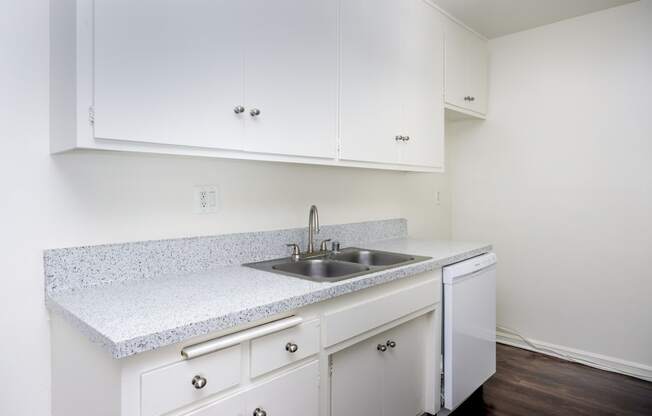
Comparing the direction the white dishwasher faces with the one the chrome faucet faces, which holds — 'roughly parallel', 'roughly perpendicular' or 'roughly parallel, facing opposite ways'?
roughly parallel

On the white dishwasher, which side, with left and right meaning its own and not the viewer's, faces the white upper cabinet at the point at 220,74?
right

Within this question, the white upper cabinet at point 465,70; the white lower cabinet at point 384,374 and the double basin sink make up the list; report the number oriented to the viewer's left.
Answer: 0

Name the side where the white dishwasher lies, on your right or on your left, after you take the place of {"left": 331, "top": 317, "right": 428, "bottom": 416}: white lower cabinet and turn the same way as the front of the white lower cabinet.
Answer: on your left

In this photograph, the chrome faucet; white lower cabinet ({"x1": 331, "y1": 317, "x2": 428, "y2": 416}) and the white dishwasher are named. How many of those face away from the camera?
0

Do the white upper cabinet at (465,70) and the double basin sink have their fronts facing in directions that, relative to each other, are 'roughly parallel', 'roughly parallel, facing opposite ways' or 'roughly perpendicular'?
roughly parallel

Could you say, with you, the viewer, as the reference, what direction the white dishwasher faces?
facing the viewer and to the right of the viewer

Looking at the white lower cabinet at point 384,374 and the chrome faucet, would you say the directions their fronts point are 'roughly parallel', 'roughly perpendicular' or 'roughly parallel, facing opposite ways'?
roughly parallel

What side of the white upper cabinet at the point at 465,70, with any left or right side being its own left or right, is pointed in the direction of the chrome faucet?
right
